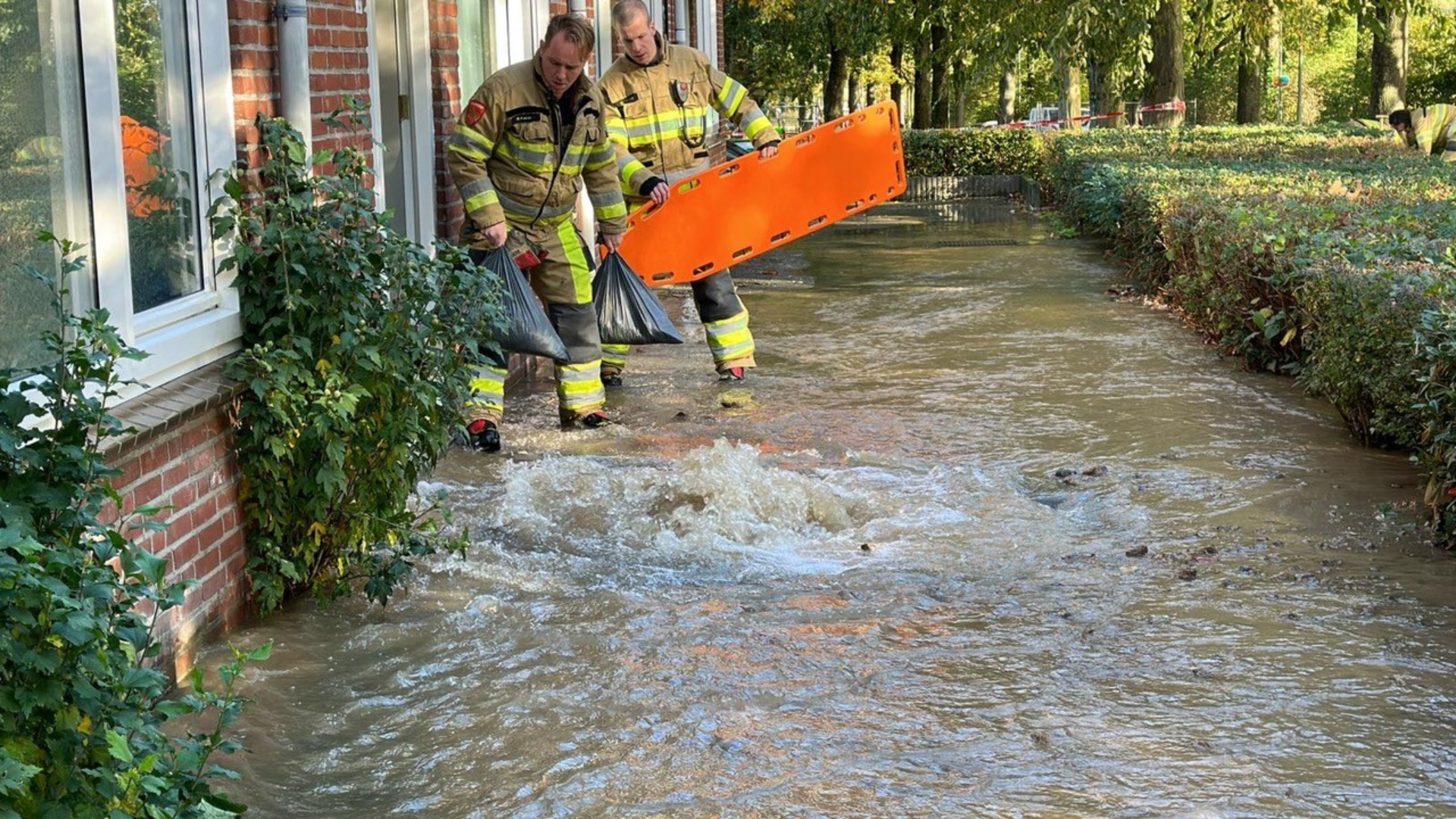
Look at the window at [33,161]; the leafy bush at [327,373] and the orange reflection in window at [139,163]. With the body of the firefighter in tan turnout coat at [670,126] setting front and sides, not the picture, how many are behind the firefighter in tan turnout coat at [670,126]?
0

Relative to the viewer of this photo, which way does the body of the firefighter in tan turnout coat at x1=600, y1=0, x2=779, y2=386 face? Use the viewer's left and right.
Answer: facing the viewer

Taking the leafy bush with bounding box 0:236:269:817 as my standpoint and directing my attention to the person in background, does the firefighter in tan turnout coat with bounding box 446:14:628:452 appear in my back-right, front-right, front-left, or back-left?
front-left

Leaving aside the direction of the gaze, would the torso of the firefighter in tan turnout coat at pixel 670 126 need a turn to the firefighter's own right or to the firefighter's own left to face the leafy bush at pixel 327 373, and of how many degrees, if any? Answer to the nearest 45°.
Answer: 0° — they already face it

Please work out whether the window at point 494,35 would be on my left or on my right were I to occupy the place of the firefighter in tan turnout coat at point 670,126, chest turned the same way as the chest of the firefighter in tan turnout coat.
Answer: on my right

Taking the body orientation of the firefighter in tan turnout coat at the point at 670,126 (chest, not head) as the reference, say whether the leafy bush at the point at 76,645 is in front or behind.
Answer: in front

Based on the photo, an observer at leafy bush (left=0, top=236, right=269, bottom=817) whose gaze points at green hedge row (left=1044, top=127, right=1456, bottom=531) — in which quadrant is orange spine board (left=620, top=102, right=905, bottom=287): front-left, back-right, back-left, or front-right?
front-left

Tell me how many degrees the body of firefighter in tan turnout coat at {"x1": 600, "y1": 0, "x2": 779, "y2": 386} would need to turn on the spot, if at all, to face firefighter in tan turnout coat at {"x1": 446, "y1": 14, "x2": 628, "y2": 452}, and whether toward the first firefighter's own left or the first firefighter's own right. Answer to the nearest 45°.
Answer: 0° — they already face them

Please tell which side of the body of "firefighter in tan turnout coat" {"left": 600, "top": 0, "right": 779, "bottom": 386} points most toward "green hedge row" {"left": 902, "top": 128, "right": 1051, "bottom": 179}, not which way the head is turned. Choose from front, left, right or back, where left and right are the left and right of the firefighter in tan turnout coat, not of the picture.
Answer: back

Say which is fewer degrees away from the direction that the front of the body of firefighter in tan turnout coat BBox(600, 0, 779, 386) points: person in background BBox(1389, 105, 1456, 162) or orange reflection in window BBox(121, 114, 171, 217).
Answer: the orange reflection in window

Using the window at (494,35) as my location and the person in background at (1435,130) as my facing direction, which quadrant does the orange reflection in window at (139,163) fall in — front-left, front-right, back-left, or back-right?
back-right

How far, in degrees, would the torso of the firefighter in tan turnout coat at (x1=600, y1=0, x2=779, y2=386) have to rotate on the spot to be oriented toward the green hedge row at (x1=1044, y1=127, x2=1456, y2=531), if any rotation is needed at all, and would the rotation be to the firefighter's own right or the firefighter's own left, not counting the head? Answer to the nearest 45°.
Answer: approximately 90° to the firefighter's own left
